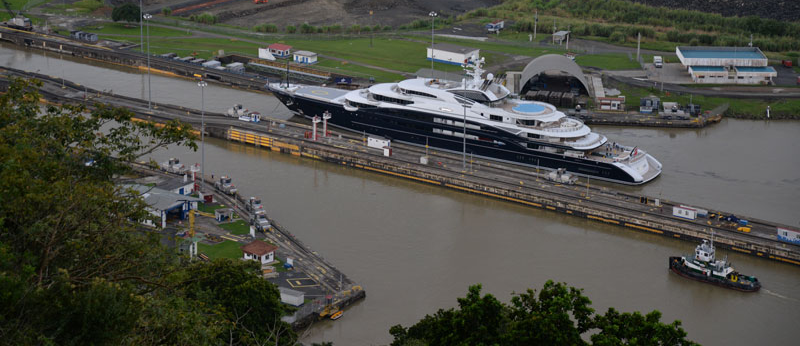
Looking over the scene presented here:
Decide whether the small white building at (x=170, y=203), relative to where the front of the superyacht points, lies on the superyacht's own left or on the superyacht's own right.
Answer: on the superyacht's own left

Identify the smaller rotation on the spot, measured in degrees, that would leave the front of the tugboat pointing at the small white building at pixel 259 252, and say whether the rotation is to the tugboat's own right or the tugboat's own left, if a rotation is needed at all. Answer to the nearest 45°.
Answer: approximately 45° to the tugboat's own left

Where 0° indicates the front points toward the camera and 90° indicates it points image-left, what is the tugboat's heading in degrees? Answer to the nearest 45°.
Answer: approximately 135°

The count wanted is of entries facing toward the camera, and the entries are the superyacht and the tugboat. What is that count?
0

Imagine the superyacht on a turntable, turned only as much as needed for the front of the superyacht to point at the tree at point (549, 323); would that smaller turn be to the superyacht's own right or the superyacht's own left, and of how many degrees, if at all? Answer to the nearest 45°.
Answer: approximately 135° to the superyacht's own left

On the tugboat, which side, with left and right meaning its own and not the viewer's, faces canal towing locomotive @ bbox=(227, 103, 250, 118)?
front

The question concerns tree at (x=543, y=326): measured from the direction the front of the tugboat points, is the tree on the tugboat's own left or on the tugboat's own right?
on the tugboat's own left

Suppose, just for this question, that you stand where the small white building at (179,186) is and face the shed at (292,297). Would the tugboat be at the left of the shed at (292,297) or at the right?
left

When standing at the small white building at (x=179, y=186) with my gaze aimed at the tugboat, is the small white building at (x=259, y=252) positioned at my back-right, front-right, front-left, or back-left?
front-right
